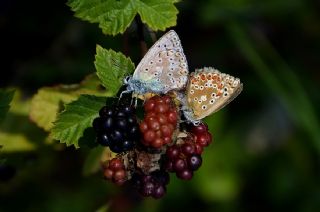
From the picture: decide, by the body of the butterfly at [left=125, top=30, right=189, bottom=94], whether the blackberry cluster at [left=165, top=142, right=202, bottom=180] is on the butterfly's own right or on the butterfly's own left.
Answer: on the butterfly's own left

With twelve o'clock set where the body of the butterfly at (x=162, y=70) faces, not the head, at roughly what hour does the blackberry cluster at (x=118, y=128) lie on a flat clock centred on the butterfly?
The blackberry cluster is roughly at 12 o'clock from the butterfly.

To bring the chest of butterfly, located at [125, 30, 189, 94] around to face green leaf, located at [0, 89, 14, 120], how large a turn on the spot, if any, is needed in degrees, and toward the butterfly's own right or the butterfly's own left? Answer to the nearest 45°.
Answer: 0° — it already faces it

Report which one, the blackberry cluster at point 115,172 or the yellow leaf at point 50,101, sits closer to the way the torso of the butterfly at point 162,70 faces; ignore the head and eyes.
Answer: the yellow leaf

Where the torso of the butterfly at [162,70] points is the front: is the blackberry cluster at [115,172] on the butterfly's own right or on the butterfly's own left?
on the butterfly's own left

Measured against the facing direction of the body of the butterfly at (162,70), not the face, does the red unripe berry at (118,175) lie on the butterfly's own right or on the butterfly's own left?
on the butterfly's own left

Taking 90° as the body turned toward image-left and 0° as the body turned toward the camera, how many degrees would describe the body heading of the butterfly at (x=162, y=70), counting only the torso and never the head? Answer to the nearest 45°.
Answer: approximately 90°
